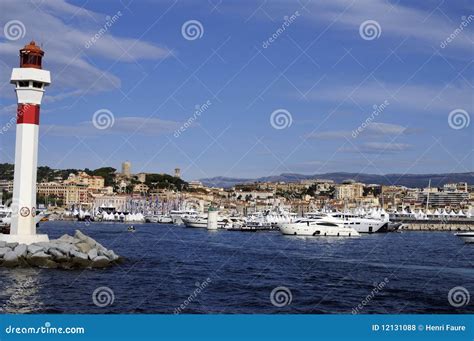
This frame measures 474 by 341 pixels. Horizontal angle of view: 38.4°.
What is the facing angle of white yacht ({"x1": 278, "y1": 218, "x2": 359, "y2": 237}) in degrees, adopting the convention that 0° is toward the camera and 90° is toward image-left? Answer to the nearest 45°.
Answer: approximately 90°

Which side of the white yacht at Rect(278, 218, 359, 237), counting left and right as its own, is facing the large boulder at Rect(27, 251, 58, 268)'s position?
left

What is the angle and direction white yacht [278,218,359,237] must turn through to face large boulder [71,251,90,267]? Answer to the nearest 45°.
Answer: approximately 90° to its left

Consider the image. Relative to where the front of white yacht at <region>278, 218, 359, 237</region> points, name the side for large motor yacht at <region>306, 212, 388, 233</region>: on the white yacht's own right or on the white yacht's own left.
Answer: on the white yacht's own right

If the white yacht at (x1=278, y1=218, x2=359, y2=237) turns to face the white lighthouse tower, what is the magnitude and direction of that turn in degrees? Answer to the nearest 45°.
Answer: approximately 90° to its left

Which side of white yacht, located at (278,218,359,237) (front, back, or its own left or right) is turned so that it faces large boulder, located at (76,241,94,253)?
left

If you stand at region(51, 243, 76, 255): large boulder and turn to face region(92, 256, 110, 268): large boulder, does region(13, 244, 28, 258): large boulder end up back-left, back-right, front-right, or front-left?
back-right

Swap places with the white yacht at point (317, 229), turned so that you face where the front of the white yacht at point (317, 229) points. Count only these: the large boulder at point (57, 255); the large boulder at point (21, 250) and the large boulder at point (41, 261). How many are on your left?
3
